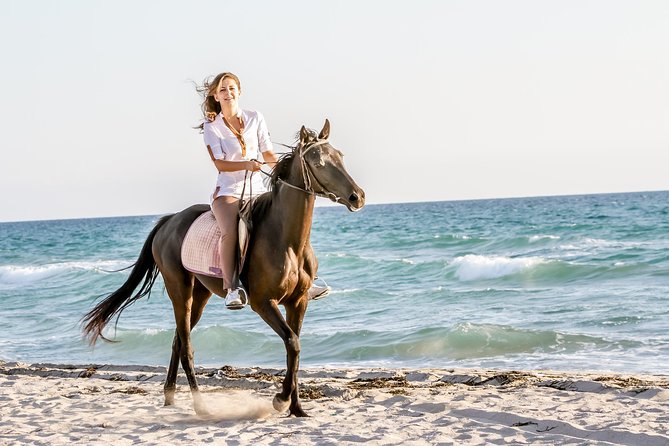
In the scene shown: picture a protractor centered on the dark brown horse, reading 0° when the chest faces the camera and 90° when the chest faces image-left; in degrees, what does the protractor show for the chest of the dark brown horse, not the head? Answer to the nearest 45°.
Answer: approximately 315°
